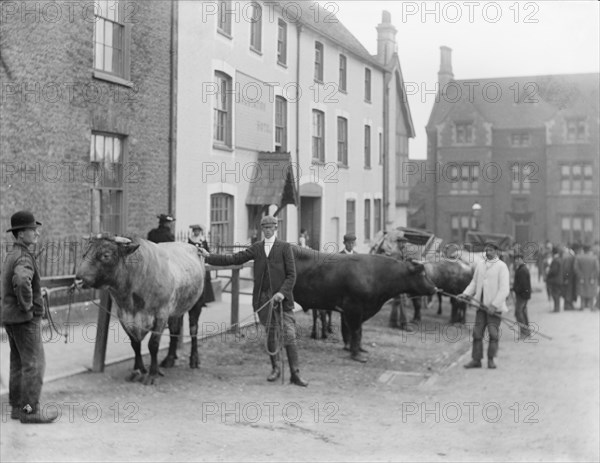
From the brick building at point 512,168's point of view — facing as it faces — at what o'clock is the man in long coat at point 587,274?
The man in long coat is roughly at 12 o'clock from the brick building.

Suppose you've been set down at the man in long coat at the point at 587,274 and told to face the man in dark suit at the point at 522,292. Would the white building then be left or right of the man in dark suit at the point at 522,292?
right

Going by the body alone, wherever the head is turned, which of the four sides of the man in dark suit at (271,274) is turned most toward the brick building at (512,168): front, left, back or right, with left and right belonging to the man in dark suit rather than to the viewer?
back

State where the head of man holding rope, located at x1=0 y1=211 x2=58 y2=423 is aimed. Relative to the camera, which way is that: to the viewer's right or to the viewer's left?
to the viewer's right

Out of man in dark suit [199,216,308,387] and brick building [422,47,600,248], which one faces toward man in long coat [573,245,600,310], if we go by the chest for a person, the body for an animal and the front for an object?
the brick building

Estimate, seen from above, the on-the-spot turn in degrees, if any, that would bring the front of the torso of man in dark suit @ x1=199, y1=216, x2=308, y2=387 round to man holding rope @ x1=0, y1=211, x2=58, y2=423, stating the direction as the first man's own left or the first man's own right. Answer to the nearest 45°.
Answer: approximately 45° to the first man's own right

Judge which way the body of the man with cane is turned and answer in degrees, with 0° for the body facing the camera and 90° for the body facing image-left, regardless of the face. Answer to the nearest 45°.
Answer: approximately 45°
